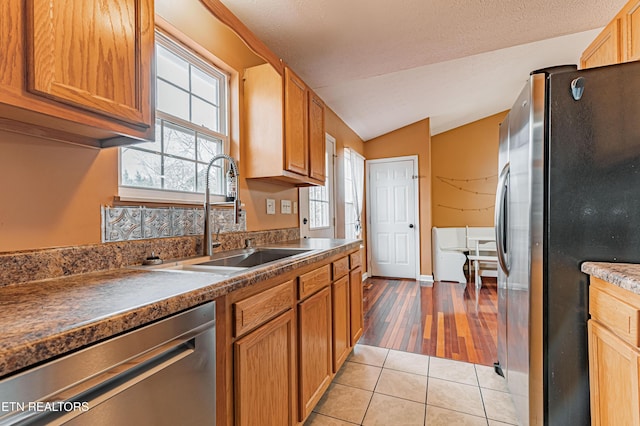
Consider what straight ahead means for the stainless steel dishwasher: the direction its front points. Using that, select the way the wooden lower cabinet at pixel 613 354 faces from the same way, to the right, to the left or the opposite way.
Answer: the opposite way

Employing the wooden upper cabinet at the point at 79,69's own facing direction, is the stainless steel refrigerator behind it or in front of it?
in front

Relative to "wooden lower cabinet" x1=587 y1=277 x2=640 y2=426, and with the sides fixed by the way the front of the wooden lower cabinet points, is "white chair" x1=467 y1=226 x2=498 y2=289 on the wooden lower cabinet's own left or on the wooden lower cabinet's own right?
on the wooden lower cabinet's own right

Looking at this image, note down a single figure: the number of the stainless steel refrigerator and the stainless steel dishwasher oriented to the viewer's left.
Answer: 1

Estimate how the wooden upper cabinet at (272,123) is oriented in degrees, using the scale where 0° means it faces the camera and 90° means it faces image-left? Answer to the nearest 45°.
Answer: approximately 315°

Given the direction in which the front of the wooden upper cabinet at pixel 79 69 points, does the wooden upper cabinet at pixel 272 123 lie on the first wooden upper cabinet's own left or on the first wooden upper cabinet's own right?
on the first wooden upper cabinet's own left

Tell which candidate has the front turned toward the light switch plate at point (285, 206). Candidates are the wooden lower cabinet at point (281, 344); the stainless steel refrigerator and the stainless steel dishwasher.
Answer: the stainless steel refrigerator

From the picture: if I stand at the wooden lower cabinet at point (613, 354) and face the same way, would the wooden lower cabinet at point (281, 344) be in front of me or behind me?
in front

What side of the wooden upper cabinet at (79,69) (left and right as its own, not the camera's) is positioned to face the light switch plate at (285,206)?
left

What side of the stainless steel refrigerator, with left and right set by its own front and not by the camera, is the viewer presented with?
left

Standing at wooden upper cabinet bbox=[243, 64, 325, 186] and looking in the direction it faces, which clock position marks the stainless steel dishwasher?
The stainless steel dishwasher is roughly at 2 o'clock from the wooden upper cabinet.

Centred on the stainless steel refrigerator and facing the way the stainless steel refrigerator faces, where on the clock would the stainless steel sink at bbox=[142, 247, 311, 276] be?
The stainless steel sink is roughly at 11 o'clock from the stainless steel refrigerator.

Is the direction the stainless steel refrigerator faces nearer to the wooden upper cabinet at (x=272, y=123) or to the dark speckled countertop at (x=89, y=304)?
the wooden upper cabinet
